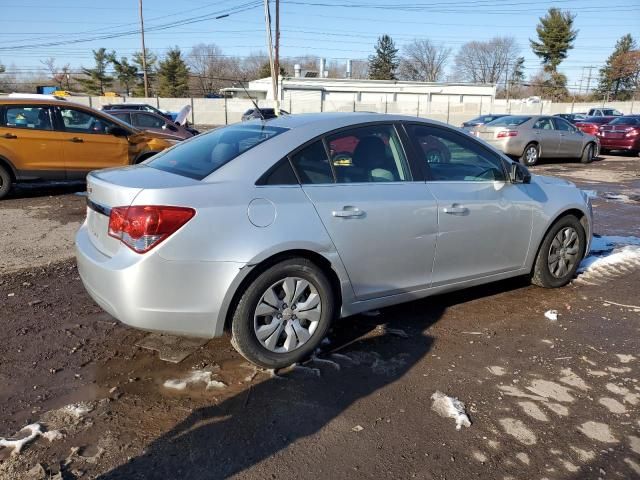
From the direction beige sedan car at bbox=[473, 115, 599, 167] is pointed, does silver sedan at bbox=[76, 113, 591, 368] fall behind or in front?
behind

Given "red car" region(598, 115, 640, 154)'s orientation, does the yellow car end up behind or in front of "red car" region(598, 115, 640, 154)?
behind

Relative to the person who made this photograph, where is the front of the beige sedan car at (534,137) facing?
facing away from the viewer and to the right of the viewer

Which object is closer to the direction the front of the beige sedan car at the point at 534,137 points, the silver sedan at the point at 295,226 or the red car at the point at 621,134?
the red car

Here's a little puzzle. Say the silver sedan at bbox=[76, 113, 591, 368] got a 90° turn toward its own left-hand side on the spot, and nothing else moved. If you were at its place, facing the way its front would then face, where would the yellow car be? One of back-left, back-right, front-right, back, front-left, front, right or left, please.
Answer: front

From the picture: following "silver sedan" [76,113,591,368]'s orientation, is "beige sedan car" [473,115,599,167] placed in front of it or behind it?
in front

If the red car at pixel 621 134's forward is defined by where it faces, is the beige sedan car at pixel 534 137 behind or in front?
behind

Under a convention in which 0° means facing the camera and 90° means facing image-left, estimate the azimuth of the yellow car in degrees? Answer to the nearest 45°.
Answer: approximately 270°

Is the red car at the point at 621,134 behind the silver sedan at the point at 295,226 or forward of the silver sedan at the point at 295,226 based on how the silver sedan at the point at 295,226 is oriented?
forward

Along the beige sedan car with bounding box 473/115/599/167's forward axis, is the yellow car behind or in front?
behind

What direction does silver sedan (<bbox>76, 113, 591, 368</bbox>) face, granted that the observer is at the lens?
facing away from the viewer and to the right of the viewer

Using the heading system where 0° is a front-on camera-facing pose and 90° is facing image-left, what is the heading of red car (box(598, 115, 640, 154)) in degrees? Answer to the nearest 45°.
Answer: approximately 225°
